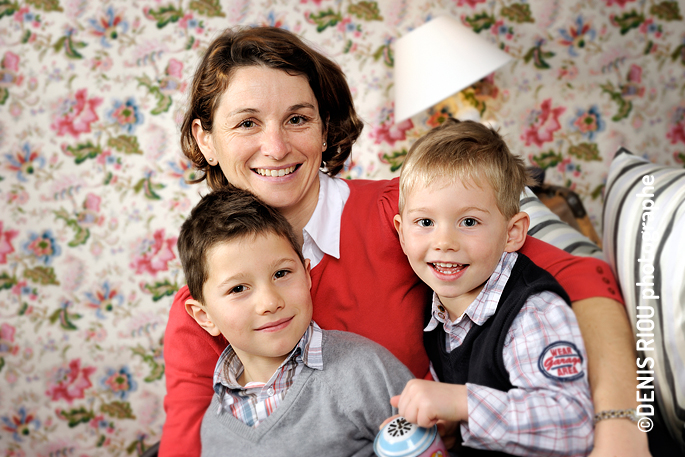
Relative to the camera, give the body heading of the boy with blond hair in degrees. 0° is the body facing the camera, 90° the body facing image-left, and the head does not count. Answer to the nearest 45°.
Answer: approximately 45°

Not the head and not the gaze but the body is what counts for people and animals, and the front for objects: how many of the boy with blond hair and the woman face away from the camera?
0

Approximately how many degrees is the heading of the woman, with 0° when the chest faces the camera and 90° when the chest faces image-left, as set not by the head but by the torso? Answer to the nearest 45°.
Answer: approximately 0°
